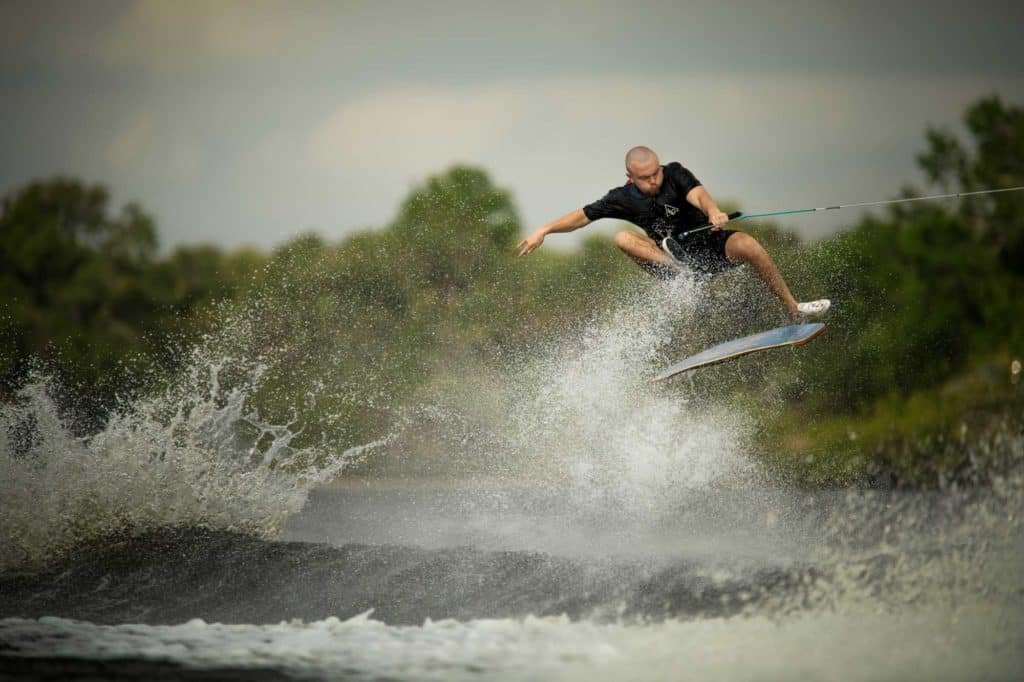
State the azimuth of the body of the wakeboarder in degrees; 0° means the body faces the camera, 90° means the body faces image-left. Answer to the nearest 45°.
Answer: approximately 0°
